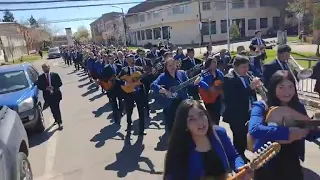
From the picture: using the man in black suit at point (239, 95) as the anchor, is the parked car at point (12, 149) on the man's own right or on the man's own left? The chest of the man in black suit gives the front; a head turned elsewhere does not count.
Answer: on the man's own right

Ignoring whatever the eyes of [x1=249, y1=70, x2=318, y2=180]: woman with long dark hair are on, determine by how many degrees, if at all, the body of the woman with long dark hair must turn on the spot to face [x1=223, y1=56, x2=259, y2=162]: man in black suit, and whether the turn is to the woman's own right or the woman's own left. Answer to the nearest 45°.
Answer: approximately 135° to the woman's own left

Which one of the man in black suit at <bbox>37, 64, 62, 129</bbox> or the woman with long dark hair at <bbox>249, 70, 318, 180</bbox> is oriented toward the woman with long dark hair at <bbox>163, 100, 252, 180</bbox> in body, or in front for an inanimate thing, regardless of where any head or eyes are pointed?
the man in black suit

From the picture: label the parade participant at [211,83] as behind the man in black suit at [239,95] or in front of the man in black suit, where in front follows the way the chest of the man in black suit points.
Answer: behind

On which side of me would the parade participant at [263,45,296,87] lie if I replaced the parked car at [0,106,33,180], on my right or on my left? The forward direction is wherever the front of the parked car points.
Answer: on my left

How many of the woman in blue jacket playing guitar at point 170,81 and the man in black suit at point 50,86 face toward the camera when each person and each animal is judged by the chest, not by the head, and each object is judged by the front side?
2

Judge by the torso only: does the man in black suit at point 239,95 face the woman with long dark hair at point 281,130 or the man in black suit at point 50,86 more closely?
the woman with long dark hair

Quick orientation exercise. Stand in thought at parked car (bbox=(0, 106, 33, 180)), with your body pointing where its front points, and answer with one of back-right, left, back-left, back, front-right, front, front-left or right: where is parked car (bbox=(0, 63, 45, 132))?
back-right
